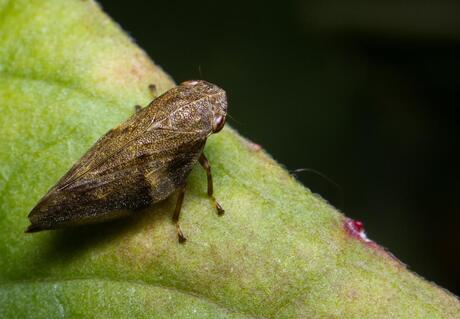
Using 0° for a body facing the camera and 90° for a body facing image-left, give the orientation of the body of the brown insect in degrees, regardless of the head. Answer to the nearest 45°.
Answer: approximately 225°
